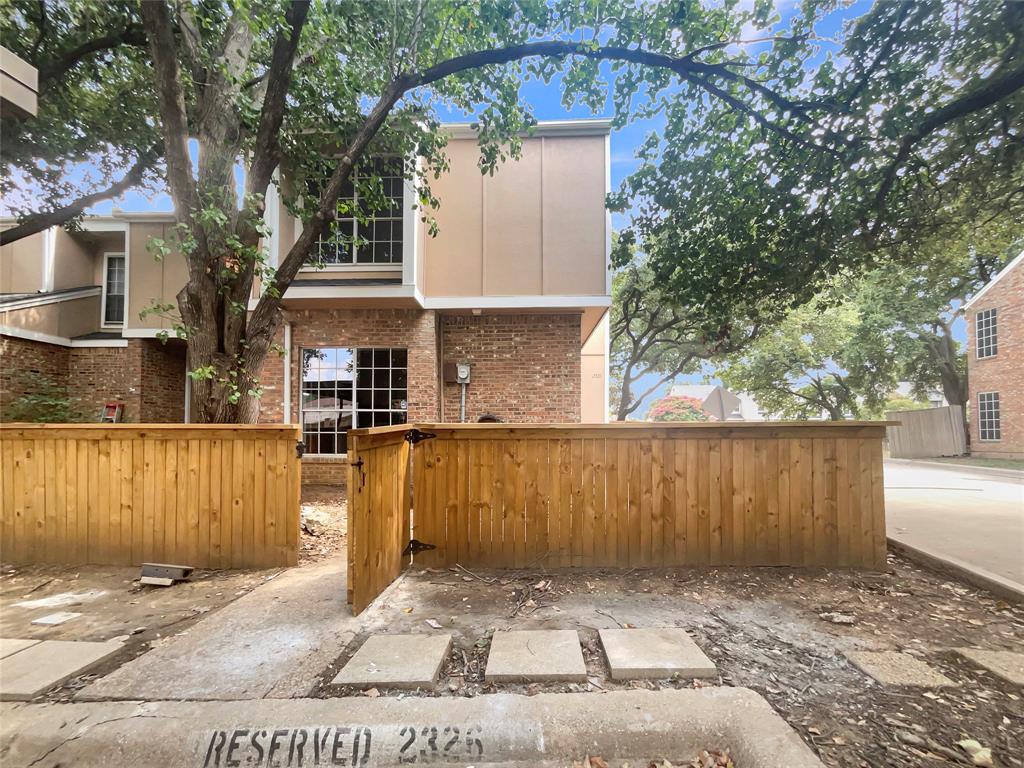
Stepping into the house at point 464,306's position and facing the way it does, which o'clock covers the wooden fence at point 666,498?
The wooden fence is roughly at 12 o'clock from the house.

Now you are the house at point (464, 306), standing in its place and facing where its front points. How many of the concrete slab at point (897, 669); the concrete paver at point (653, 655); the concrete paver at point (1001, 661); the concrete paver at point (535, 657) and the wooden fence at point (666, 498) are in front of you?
5

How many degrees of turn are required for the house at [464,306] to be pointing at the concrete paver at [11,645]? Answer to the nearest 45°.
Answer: approximately 45° to its right

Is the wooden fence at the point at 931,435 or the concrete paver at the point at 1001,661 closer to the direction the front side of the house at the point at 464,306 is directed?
the concrete paver

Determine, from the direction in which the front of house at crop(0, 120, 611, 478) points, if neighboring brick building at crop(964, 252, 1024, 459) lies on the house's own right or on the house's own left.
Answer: on the house's own left

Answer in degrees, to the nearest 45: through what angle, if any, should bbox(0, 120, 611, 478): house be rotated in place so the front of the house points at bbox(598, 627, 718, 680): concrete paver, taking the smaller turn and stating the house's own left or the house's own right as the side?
0° — it already faces it

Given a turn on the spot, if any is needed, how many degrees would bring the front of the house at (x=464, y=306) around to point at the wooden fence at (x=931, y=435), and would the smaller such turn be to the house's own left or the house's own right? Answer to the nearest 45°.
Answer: approximately 90° to the house's own left

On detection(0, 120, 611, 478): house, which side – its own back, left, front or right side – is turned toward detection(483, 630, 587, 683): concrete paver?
front

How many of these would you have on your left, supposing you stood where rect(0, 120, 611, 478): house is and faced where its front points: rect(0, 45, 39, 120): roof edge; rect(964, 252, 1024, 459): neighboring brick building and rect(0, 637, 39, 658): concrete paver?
1

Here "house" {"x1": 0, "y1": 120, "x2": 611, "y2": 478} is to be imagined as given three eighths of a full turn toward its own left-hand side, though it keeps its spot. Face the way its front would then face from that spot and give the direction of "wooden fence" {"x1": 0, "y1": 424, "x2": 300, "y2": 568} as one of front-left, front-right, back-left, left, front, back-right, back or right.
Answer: back

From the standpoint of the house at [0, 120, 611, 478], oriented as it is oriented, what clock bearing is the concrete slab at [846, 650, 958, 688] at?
The concrete slab is roughly at 12 o'clock from the house.

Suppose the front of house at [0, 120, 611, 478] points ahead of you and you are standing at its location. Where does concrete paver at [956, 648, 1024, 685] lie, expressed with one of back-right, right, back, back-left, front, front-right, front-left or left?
front

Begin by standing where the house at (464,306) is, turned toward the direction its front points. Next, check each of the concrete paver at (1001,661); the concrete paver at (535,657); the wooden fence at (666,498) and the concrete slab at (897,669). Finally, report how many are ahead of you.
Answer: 4

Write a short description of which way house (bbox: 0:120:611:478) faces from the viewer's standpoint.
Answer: facing the viewer

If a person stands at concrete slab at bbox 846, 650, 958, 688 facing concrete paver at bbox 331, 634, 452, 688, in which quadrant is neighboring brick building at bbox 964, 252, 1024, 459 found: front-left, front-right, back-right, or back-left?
back-right

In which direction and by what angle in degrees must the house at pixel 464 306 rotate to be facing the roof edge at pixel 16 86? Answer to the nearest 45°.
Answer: approximately 45° to its right

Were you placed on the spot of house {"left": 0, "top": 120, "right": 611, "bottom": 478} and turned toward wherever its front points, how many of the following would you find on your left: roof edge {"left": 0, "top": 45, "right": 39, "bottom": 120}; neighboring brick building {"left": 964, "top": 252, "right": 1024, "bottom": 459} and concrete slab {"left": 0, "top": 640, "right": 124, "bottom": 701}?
1
